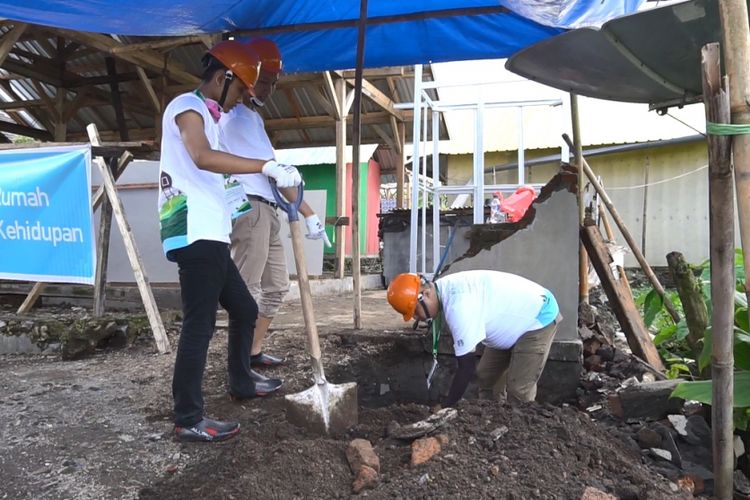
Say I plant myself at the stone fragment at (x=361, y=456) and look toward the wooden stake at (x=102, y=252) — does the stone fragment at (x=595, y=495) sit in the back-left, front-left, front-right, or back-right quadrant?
back-right

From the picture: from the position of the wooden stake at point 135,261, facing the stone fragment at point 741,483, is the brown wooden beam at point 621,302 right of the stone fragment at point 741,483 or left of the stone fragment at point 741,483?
left

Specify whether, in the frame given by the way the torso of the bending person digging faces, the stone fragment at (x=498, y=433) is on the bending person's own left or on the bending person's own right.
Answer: on the bending person's own left

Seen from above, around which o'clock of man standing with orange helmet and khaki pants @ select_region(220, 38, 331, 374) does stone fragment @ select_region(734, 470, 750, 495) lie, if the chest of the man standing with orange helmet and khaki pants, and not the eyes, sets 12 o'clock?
The stone fragment is roughly at 1 o'clock from the man standing with orange helmet and khaki pants.

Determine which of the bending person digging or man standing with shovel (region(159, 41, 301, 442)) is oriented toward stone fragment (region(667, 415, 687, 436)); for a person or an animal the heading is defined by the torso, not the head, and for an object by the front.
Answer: the man standing with shovel

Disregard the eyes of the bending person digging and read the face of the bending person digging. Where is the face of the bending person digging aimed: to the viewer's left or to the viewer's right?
to the viewer's left

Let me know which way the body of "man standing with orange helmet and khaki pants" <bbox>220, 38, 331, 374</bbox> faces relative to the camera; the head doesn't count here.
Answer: to the viewer's right

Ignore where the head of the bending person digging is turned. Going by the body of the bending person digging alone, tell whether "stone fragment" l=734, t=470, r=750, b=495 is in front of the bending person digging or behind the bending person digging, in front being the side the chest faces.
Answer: behind

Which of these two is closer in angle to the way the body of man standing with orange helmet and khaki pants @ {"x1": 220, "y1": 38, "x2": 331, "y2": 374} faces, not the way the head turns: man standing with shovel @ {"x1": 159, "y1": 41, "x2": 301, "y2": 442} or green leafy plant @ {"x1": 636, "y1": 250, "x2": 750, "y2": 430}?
the green leafy plant

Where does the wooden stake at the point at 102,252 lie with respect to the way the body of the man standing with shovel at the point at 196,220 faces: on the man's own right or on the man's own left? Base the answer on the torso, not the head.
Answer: on the man's own left

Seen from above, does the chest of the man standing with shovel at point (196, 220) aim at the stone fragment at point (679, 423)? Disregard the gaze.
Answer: yes

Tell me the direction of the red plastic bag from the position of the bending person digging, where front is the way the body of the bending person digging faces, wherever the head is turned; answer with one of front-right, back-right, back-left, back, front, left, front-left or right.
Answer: right

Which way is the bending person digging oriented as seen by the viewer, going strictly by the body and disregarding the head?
to the viewer's left

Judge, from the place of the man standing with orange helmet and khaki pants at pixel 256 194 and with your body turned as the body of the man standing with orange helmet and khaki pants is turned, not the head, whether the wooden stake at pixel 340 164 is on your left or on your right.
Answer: on your left

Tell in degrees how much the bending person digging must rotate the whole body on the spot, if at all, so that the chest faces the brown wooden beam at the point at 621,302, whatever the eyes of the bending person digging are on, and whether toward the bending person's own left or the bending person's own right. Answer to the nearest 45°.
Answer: approximately 135° to the bending person's own right

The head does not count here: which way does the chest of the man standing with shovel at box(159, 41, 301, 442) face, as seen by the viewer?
to the viewer's right

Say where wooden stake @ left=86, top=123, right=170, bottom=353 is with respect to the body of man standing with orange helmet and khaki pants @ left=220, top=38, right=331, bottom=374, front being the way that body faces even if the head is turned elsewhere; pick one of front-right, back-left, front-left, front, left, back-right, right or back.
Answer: back-left
